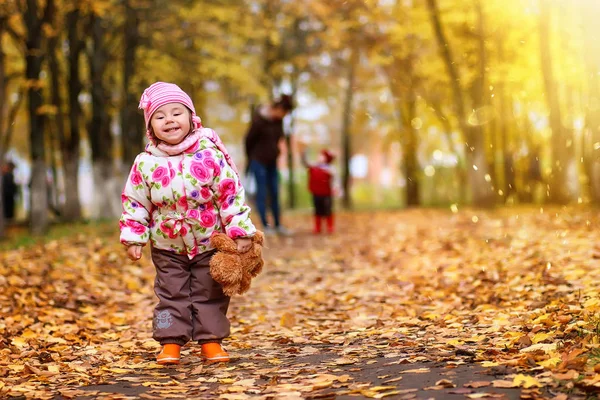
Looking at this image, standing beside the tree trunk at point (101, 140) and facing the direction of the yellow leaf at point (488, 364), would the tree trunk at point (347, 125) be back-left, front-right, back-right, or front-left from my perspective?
back-left
